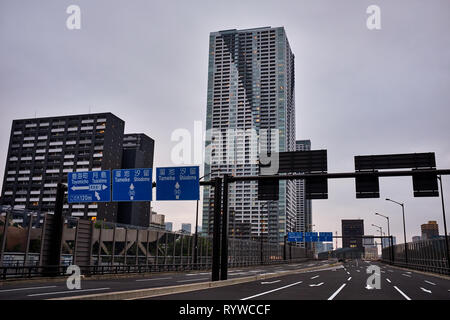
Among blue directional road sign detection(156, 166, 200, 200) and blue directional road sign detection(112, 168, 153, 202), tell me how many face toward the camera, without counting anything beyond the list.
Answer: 2

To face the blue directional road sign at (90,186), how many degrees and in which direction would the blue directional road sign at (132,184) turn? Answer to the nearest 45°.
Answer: approximately 135° to its right

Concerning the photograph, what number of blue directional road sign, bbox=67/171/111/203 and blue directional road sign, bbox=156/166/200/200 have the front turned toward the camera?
2

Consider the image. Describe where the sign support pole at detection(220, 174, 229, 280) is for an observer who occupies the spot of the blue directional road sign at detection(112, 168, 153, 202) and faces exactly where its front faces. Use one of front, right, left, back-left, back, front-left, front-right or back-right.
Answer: left

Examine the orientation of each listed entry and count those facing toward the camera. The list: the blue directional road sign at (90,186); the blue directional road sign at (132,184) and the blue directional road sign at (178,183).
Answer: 3

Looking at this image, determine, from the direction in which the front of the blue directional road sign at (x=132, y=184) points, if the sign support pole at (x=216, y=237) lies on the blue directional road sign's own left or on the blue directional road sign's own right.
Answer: on the blue directional road sign's own left

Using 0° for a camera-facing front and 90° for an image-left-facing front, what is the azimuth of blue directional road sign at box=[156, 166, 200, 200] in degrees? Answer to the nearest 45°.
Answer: approximately 0°

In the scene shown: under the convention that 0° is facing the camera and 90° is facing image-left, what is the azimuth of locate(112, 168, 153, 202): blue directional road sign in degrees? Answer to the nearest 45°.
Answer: approximately 0°
